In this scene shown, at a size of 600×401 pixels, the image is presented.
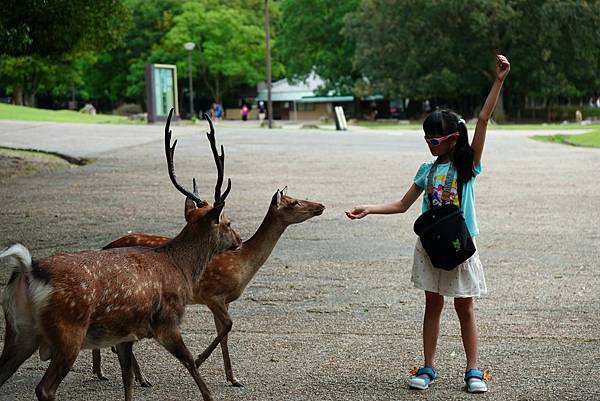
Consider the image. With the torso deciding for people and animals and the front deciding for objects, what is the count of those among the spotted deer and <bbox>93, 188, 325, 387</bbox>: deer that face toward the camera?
0

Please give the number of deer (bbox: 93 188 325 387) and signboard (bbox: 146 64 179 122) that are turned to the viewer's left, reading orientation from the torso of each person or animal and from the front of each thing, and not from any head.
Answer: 0

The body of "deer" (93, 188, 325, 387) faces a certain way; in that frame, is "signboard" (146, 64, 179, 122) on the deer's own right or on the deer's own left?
on the deer's own left

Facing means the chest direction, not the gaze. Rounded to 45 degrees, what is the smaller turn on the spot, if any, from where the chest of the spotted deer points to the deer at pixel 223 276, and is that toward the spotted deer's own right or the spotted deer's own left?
0° — it already faces it

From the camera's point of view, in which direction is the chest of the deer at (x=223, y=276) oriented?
to the viewer's right

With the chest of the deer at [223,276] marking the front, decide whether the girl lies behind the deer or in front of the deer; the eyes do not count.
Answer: in front

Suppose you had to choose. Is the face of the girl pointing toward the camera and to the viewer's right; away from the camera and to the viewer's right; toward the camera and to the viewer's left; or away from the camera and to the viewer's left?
toward the camera and to the viewer's left

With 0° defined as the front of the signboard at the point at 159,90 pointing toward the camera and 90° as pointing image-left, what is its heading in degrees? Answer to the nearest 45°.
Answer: approximately 315°

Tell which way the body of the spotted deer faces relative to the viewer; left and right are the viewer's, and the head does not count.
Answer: facing away from the viewer and to the right of the viewer
